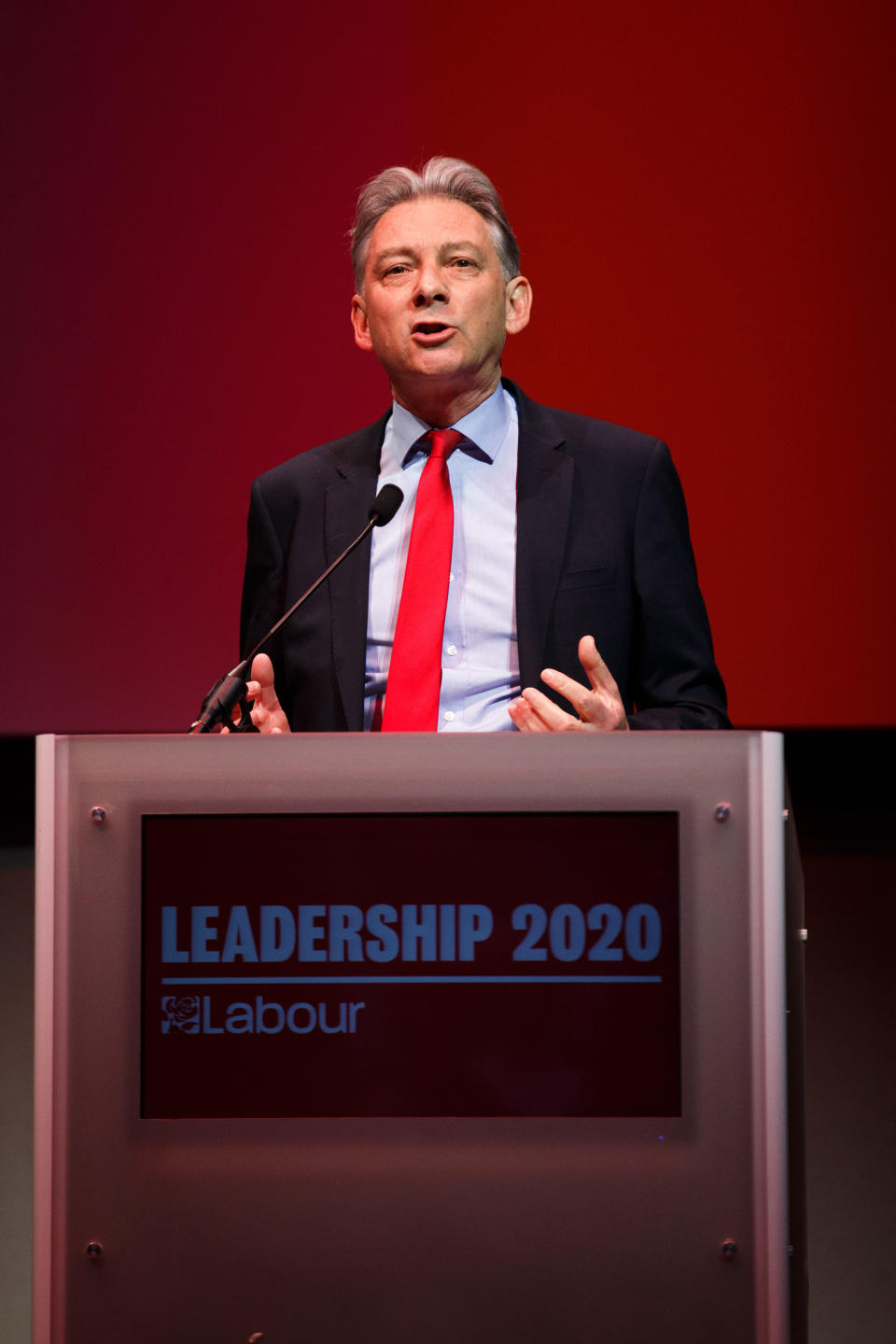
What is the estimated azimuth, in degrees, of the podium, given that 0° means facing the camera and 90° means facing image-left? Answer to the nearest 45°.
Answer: approximately 0°

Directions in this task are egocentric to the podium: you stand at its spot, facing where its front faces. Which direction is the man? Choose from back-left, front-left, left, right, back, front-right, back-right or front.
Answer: back

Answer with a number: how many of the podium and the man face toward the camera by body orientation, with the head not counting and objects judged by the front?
2

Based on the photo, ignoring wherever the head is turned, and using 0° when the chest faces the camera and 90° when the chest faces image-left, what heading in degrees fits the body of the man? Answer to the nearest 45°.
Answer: approximately 0°

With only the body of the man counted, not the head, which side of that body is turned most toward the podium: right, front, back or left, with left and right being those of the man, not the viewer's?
front
